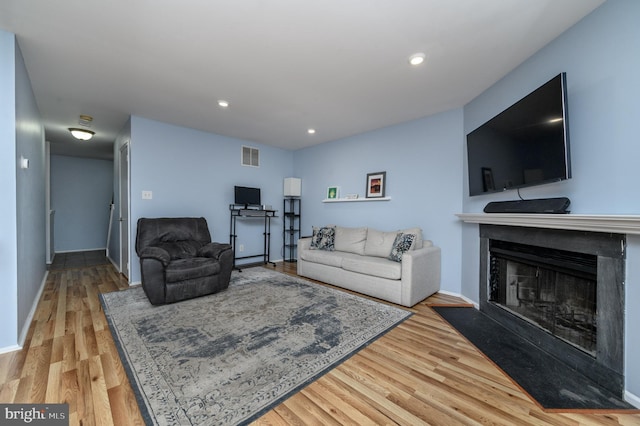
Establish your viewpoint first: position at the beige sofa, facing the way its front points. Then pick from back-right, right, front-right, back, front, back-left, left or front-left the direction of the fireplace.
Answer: left

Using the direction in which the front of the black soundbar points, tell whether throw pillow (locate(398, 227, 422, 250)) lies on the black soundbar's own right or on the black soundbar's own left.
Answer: on the black soundbar's own right

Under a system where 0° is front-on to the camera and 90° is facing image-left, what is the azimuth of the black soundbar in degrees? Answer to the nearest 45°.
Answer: approximately 45°

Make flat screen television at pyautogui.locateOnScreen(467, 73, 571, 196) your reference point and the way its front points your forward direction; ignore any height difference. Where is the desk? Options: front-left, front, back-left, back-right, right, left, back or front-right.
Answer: front-right

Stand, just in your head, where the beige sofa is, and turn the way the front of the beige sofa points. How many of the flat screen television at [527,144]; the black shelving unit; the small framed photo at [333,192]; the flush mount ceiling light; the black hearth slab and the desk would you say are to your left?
2

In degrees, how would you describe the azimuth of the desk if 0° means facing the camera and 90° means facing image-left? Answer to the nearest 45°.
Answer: approximately 315°

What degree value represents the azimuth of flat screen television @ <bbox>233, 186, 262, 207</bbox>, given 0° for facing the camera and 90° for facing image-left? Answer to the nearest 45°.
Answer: approximately 315°

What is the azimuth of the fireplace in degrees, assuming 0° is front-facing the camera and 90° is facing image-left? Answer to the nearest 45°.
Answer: approximately 45°

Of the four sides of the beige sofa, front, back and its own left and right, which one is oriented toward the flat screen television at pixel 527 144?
left

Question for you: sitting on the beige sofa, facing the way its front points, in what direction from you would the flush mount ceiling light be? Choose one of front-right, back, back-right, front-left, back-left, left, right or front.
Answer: front-right

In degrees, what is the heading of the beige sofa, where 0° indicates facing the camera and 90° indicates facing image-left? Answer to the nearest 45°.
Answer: approximately 45°
